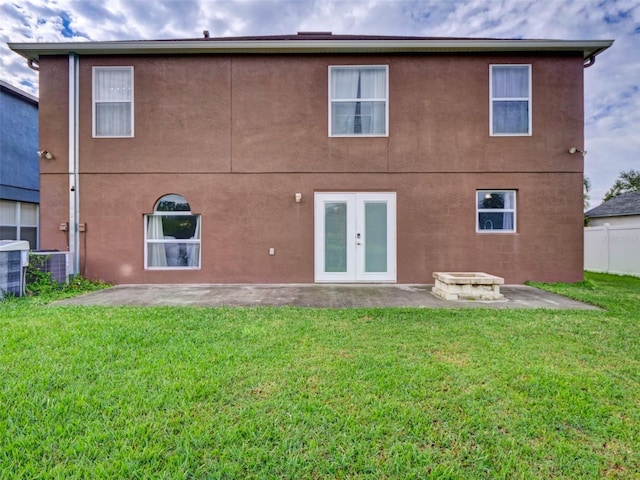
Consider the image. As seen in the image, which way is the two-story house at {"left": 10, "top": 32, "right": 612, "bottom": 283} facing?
away from the camera

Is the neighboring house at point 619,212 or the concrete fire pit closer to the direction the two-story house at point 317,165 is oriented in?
the neighboring house

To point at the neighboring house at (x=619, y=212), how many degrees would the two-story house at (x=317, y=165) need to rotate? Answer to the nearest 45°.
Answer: approximately 45° to its right

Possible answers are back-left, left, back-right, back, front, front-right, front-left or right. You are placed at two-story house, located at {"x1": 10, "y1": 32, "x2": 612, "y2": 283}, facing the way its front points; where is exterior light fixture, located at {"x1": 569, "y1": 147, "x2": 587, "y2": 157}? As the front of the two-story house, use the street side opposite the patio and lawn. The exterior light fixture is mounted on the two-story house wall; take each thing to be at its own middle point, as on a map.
right

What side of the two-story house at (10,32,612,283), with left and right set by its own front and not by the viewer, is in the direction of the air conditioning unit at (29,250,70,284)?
left

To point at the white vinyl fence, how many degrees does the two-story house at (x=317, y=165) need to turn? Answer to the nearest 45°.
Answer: approximately 90° to its right
